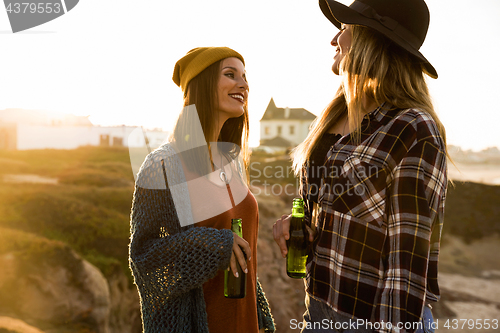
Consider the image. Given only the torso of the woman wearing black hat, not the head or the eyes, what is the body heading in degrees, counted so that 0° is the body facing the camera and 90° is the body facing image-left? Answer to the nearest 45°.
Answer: approximately 45°

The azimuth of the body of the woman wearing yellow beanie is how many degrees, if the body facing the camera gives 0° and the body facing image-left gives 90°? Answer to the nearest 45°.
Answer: approximately 315°

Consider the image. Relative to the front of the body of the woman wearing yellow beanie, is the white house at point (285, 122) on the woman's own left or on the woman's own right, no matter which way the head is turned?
on the woman's own left

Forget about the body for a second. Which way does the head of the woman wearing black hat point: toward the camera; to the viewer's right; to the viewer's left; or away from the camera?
to the viewer's left

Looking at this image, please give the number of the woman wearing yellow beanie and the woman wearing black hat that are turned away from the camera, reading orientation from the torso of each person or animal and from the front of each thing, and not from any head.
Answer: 0

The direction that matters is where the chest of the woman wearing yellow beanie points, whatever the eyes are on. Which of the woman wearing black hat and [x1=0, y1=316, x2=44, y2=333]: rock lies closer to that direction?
the woman wearing black hat

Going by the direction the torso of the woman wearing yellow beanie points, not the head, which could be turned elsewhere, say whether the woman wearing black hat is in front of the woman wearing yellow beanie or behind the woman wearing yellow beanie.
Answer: in front
